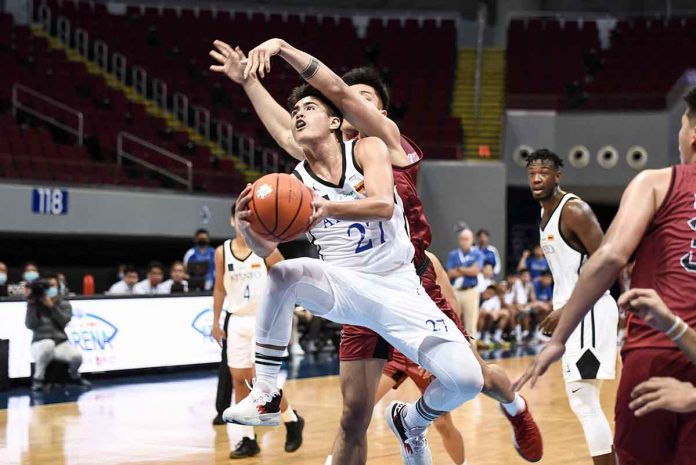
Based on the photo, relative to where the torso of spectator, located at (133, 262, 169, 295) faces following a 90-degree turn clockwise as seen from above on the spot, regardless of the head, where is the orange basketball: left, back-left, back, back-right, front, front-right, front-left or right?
left

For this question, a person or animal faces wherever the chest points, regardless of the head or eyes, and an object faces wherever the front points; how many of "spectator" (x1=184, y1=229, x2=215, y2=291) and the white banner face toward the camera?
2

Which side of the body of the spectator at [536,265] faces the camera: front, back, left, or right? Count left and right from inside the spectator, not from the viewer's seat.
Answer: front

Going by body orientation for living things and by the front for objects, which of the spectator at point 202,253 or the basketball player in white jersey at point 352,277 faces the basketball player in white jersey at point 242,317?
the spectator

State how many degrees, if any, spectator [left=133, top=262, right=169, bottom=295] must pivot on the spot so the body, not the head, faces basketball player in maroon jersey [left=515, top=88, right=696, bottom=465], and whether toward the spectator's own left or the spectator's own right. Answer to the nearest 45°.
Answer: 0° — they already face them

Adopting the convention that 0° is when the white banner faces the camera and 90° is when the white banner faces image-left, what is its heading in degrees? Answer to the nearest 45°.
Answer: approximately 0°

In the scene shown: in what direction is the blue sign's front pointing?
toward the camera

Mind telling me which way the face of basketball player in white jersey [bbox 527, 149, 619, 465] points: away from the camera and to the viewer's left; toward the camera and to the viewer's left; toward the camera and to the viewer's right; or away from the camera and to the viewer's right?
toward the camera and to the viewer's left

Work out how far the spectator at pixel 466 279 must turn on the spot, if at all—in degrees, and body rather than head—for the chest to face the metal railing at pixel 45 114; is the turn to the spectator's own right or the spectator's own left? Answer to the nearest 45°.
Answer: approximately 90° to the spectator's own right

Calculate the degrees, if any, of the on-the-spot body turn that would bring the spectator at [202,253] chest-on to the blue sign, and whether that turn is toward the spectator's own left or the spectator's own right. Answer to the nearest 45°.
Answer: approximately 135° to the spectator's own right
